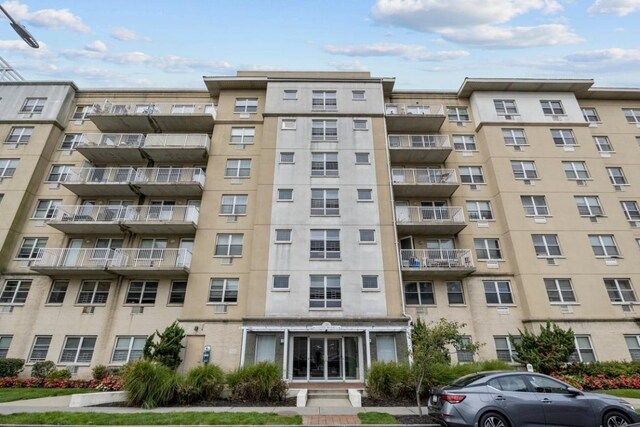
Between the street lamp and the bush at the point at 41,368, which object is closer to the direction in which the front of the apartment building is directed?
the street lamp

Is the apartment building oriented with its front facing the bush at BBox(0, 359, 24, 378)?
no

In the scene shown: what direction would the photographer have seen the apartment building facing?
facing the viewer

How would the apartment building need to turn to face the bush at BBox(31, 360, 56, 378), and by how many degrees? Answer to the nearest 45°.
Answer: approximately 90° to its right

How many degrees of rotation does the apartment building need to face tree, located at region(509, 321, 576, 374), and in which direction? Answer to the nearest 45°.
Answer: approximately 90° to its left
